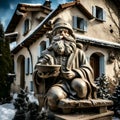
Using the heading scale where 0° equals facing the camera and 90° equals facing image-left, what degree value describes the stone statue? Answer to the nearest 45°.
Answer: approximately 0°

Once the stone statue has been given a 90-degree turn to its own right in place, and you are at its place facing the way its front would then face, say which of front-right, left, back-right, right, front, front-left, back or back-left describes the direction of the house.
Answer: right
